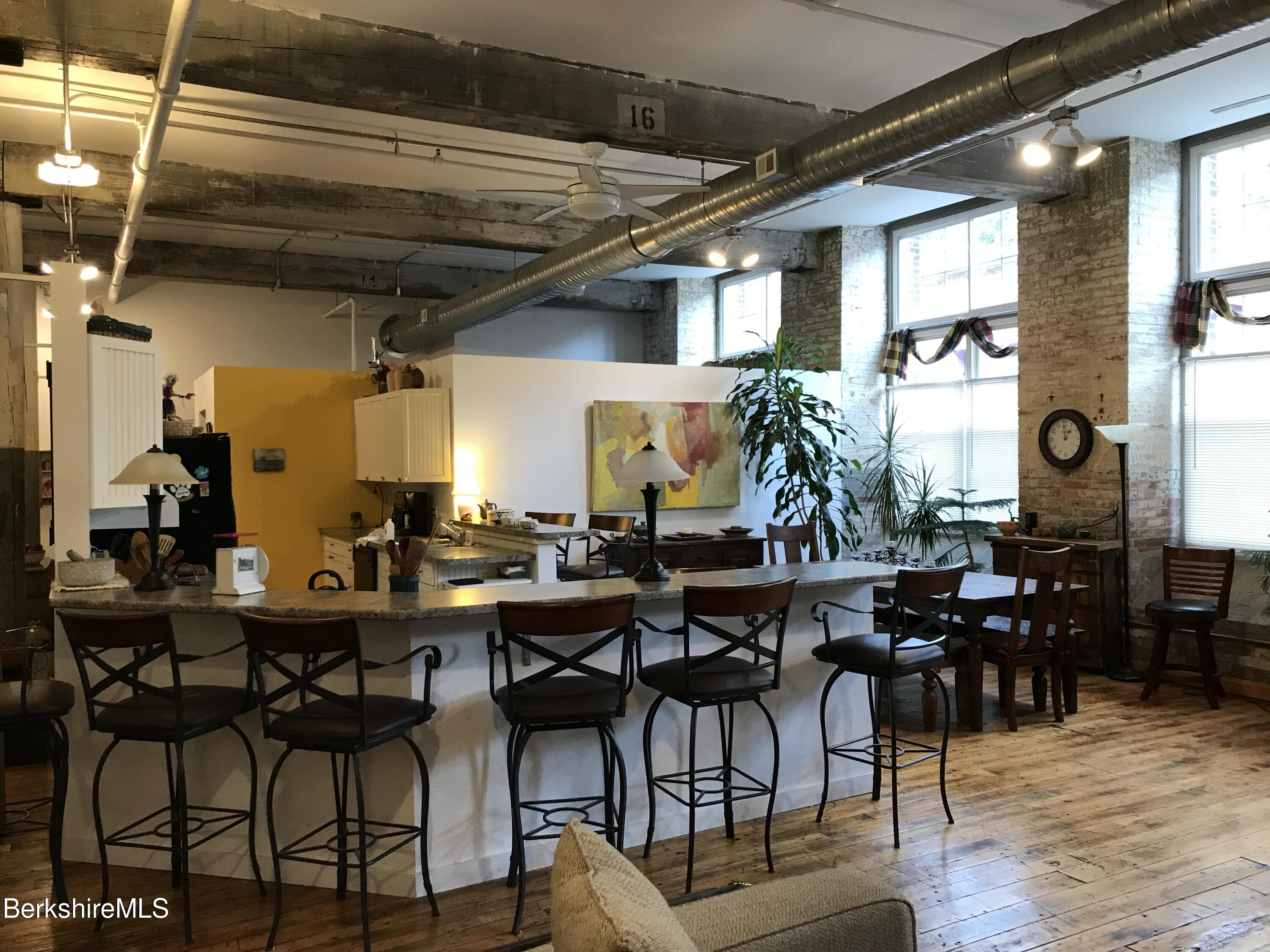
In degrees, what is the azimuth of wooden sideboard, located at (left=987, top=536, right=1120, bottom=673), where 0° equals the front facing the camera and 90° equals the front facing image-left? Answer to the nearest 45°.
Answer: approximately 45°

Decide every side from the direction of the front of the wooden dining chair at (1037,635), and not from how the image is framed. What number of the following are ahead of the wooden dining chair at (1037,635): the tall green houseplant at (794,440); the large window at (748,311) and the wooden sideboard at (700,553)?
3

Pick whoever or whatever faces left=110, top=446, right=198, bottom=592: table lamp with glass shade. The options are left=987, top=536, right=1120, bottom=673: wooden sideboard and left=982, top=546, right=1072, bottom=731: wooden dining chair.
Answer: the wooden sideboard

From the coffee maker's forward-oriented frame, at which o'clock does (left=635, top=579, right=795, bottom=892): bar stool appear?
The bar stool is roughly at 10 o'clock from the coffee maker.

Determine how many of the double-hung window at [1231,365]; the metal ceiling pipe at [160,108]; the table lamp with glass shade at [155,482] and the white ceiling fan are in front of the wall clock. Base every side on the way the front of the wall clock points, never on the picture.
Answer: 3

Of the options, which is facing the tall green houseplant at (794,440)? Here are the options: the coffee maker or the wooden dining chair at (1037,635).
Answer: the wooden dining chair

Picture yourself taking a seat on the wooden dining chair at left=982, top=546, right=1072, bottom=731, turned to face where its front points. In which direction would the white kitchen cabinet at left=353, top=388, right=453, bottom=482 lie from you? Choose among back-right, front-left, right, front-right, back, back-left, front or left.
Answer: front-left

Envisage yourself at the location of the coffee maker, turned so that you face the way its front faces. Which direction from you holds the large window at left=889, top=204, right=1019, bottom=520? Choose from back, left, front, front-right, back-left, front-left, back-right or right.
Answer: back-left

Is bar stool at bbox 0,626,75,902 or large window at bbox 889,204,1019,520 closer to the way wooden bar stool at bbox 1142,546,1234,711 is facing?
the bar stool at bbox 0,626,75,902

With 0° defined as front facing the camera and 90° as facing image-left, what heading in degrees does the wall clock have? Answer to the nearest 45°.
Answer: approximately 45°

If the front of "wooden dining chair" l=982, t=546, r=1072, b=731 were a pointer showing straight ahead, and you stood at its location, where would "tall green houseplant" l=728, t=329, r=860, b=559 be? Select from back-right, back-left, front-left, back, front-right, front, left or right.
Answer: front

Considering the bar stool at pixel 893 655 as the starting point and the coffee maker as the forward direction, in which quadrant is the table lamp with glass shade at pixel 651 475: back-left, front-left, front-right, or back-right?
front-left

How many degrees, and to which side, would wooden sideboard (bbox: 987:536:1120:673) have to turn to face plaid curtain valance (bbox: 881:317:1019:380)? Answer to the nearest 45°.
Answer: approximately 90° to its right

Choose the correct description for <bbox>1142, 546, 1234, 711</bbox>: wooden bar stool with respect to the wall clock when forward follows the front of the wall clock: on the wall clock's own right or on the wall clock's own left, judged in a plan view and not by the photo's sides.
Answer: on the wall clock's own left

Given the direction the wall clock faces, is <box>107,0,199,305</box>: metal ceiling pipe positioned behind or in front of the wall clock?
in front

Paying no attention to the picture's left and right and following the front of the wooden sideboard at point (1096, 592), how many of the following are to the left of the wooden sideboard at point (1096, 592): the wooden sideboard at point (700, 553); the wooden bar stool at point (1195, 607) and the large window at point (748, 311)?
1

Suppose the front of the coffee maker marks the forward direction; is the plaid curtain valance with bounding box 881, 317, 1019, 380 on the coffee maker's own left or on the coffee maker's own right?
on the coffee maker's own left

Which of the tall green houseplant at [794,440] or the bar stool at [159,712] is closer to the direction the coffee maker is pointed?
the bar stool

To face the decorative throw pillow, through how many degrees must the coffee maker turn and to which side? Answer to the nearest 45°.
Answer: approximately 45° to its left

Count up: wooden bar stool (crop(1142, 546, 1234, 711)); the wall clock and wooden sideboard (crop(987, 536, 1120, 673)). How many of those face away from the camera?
0
